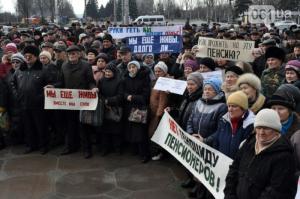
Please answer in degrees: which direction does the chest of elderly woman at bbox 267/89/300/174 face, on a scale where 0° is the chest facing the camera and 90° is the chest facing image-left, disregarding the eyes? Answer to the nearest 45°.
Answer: approximately 45°

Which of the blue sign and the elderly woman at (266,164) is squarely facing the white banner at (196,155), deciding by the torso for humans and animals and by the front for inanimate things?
the blue sign

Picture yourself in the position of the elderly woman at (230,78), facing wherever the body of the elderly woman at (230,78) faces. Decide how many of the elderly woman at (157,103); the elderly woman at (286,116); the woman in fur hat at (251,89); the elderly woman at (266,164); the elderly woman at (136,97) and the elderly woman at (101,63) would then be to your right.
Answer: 3

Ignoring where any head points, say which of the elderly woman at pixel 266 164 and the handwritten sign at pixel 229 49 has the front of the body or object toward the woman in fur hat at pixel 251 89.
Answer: the handwritten sign

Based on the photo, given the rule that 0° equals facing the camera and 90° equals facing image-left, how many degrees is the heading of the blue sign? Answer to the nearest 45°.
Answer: approximately 0°

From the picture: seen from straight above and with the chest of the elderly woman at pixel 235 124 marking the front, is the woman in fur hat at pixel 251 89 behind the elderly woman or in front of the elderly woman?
behind

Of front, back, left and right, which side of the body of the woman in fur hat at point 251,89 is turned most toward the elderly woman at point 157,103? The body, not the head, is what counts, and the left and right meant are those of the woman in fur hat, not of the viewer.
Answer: right

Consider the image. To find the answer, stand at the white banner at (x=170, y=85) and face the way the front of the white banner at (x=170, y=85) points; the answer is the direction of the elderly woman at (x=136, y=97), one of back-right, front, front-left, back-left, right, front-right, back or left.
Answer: back-right

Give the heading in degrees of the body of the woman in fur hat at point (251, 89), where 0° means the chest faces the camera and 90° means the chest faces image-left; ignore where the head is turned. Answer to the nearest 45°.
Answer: approximately 45°

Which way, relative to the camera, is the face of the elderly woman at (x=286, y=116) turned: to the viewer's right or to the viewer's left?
to the viewer's left

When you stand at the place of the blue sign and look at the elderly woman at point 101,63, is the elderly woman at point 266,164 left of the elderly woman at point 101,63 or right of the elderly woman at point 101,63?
left

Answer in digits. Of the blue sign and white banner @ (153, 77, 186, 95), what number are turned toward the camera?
2

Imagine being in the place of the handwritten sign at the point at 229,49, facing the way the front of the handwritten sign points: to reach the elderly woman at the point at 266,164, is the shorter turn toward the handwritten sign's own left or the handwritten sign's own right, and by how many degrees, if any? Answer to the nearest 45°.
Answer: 0° — it already faces them
